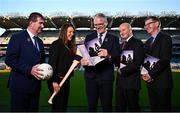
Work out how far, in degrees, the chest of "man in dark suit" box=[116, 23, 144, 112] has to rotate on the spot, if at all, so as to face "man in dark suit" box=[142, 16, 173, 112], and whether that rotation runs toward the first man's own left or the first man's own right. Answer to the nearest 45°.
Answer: approximately 135° to the first man's own left

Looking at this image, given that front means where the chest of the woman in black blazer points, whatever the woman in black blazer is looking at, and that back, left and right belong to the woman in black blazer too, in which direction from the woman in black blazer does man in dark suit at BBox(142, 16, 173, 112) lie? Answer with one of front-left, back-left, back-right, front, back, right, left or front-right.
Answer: front-left

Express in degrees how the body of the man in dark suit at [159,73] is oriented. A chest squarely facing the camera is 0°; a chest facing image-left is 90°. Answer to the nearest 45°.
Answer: approximately 45°

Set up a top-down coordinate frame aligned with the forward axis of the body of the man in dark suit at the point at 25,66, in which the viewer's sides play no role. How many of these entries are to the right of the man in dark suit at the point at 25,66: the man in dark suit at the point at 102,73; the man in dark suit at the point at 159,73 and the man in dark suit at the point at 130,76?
0

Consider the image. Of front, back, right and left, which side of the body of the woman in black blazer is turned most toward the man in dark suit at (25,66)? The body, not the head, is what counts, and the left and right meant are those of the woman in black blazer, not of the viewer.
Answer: right

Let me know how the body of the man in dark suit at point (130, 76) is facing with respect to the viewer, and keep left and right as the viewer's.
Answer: facing the viewer and to the left of the viewer

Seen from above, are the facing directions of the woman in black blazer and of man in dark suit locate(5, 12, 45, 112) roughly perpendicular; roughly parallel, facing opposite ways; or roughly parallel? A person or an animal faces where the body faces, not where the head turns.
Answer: roughly parallel

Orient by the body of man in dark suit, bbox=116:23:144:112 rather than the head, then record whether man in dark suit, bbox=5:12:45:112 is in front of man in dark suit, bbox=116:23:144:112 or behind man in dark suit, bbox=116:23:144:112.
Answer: in front

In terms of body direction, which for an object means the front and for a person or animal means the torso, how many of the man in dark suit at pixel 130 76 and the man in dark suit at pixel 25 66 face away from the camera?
0

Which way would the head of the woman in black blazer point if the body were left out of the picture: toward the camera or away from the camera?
toward the camera

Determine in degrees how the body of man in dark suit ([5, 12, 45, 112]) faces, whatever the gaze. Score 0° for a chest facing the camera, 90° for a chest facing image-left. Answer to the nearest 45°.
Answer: approximately 315°

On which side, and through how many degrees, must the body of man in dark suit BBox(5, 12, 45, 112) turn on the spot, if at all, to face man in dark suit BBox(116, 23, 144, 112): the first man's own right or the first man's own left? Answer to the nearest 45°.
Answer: approximately 45° to the first man's own left

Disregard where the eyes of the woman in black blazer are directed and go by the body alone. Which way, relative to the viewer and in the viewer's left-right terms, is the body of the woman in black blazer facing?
facing the viewer and to the right of the viewer

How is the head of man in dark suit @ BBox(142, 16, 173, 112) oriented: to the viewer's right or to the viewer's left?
to the viewer's left

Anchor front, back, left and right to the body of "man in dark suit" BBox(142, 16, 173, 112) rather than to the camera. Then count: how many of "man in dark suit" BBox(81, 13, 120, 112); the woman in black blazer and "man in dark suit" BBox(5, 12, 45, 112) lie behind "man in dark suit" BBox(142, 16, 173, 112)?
0

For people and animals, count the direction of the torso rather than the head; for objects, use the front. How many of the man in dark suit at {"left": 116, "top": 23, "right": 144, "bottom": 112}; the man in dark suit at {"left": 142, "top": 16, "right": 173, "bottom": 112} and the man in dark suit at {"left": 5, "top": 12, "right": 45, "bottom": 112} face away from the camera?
0

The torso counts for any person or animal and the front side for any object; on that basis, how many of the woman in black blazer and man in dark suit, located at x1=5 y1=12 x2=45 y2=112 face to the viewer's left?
0

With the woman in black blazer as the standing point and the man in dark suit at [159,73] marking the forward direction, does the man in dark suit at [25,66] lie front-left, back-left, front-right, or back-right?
back-right
